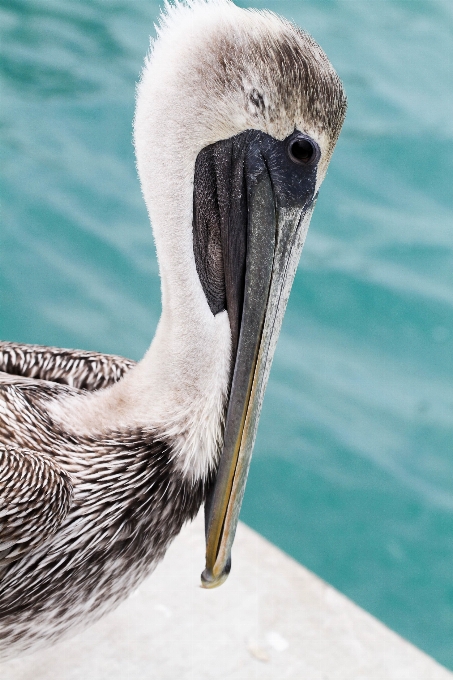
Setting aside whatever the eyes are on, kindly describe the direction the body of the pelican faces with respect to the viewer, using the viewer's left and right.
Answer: facing to the right of the viewer
